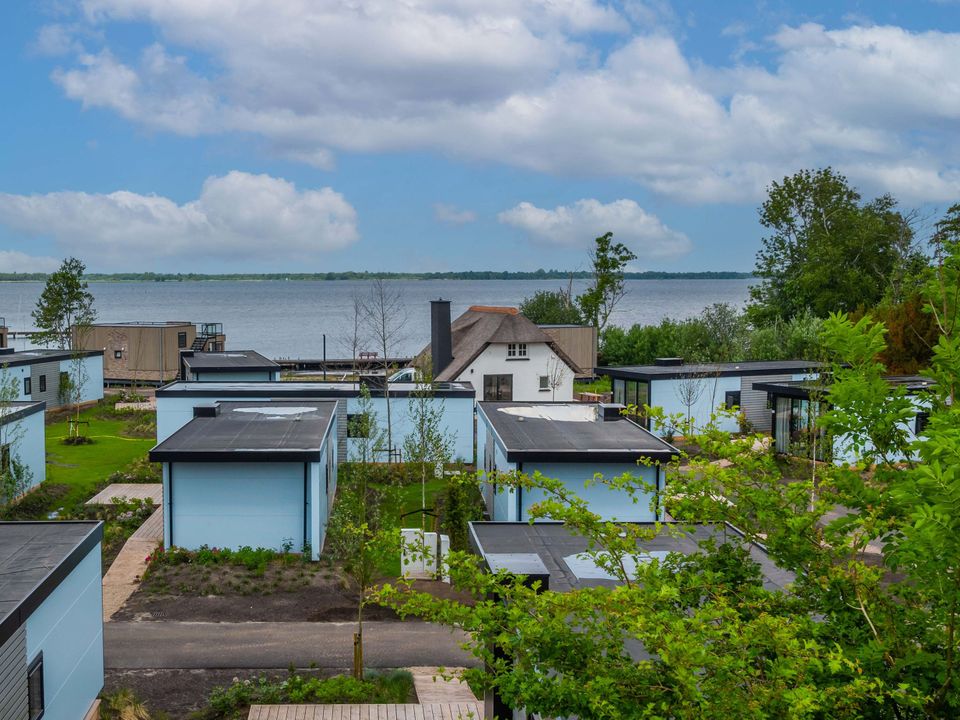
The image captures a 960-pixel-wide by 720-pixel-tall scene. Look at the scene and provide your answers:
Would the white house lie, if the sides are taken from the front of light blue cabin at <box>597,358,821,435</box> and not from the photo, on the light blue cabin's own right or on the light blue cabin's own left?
on the light blue cabin's own right

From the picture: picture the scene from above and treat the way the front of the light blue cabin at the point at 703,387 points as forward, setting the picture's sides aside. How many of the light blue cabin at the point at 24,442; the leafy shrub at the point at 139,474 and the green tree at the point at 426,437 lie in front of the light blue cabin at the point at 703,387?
3

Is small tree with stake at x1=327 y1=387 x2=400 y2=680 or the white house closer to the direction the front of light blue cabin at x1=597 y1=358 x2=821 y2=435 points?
the small tree with stake

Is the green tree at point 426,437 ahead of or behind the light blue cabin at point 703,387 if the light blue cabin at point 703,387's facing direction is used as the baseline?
ahead

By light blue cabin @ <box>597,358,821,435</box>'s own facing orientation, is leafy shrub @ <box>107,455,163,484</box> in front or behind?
in front

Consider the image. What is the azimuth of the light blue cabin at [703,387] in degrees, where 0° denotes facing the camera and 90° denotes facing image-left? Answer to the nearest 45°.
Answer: approximately 45°

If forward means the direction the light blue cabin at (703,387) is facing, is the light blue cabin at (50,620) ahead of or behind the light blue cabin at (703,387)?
ahead

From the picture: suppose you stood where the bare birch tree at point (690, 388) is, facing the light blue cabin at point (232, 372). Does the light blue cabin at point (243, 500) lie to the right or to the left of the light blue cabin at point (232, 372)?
left
